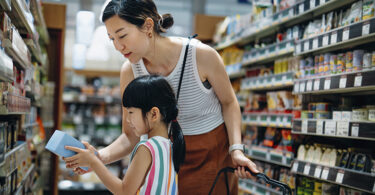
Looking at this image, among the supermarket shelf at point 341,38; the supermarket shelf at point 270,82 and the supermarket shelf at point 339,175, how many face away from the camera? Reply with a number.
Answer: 0

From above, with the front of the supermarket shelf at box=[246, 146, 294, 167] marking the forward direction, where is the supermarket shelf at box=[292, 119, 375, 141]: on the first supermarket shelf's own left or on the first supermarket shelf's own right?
on the first supermarket shelf's own left

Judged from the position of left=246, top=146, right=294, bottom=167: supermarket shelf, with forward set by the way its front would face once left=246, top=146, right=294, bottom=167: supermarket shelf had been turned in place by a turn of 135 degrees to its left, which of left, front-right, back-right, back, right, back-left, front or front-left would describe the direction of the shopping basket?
right

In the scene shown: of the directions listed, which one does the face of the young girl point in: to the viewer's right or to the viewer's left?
to the viewer's left

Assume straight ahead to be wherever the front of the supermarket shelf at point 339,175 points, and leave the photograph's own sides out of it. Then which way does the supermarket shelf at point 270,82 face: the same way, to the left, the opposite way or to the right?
the same way

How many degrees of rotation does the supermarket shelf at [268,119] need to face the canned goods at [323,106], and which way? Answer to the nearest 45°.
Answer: approximately 90° to its left

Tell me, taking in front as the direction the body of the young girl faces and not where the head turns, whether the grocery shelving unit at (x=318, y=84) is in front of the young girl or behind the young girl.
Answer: behind

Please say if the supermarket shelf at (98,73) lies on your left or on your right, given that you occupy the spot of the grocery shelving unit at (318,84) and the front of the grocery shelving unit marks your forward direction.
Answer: on your right

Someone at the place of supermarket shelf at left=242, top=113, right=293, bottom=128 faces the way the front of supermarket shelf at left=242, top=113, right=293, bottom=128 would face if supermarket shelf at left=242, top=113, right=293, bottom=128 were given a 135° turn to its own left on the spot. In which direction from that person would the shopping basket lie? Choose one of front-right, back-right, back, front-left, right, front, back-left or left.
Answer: right
